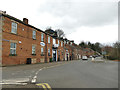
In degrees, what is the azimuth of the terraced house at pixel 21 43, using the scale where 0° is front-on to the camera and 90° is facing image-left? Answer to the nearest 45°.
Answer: approximately 315°
